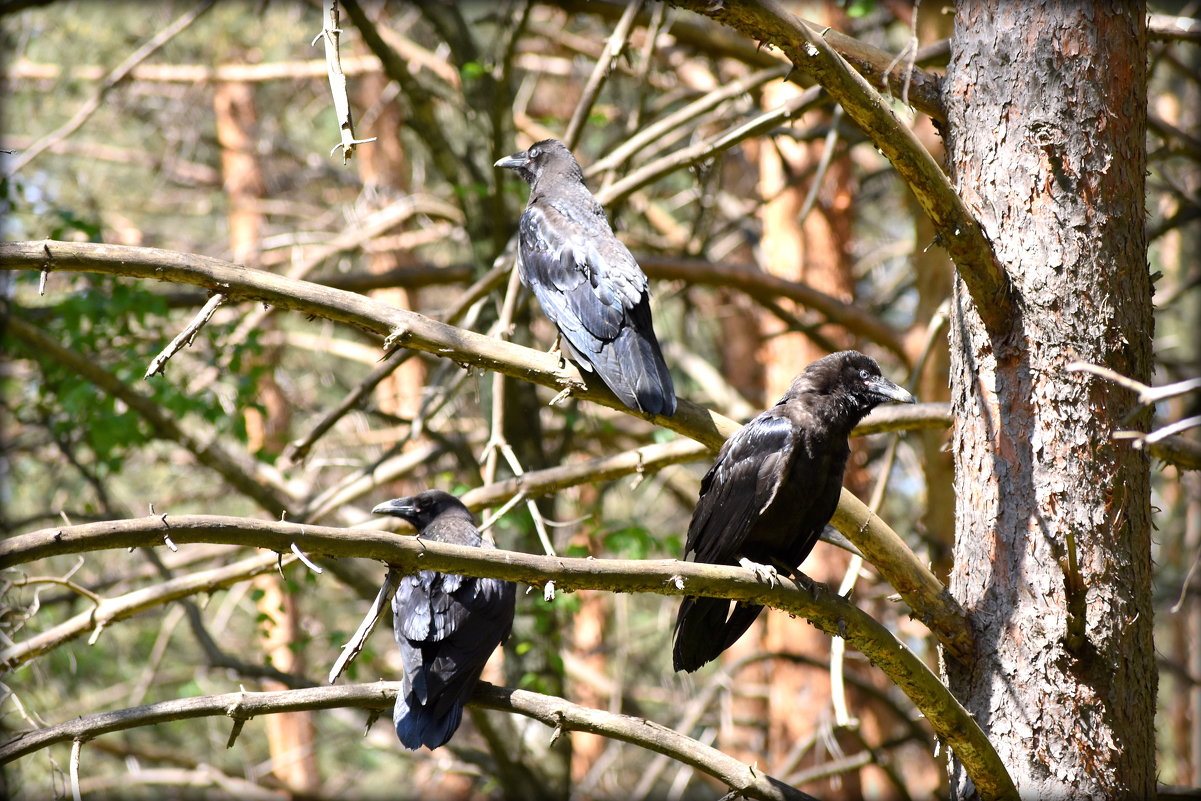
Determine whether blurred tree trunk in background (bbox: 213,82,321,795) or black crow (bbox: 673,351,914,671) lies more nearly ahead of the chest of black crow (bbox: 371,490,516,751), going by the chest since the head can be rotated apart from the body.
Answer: the blurred tree trunk in background

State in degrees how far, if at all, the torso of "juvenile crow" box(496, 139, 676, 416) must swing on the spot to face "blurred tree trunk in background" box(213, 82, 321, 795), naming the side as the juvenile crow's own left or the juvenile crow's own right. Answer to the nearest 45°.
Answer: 0° — it already faces it

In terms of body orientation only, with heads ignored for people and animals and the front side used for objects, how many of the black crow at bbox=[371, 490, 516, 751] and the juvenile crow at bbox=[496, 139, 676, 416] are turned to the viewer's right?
0

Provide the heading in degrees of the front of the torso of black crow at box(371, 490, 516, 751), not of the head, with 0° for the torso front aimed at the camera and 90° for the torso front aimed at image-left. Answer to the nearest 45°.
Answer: approximately 180°

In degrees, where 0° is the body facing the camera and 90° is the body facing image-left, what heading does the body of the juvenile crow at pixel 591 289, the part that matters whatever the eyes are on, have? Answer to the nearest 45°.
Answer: approximately 135°
